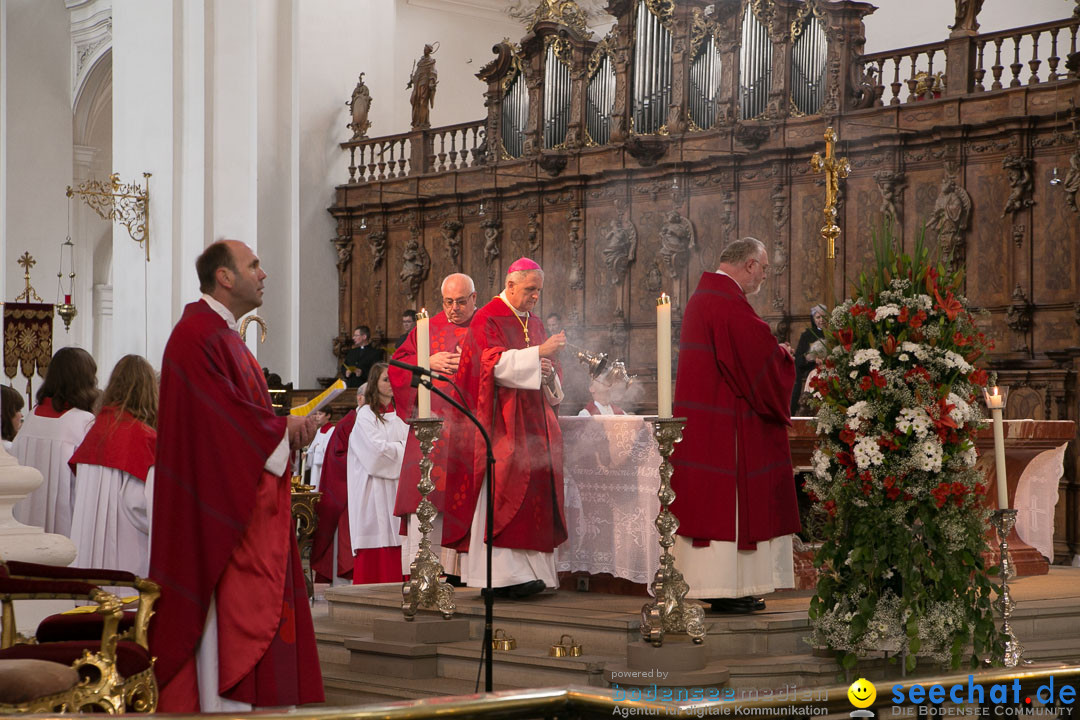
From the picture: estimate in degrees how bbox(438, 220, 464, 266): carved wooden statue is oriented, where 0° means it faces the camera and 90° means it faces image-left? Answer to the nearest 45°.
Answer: approximately 45°

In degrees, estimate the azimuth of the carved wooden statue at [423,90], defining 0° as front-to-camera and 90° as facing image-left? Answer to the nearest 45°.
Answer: approximately 315°

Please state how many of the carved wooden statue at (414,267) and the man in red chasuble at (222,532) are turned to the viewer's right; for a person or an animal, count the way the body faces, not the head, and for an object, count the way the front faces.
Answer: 1

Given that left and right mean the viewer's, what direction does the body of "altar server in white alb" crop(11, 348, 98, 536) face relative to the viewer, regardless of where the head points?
facing away from the viewer and to the right of the viewer

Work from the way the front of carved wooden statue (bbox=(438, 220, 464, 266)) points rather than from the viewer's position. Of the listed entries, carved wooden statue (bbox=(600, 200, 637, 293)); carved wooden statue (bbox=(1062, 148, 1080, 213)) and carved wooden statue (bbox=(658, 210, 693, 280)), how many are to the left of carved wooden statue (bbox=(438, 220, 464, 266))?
3

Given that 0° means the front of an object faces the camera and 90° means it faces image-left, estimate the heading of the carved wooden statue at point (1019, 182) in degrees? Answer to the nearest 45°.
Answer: approximately 45°
